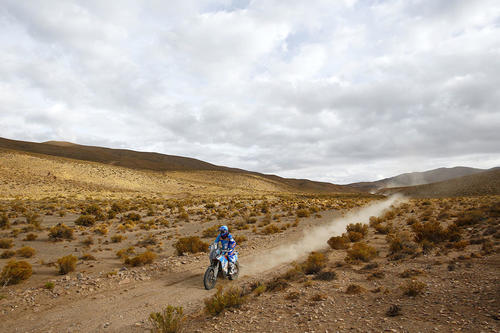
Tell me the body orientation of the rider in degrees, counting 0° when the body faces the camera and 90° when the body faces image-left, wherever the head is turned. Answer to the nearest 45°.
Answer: approximately 45°

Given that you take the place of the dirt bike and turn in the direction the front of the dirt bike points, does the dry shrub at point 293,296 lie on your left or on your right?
on your left

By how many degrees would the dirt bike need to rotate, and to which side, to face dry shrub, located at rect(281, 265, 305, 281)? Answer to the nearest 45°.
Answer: approximately 135° to its left

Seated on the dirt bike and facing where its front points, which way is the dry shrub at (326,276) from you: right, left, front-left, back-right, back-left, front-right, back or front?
back-left

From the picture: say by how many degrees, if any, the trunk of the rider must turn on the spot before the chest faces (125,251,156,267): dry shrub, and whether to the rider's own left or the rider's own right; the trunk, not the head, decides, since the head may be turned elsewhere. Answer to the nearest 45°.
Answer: approximately 90° to the rider's own right

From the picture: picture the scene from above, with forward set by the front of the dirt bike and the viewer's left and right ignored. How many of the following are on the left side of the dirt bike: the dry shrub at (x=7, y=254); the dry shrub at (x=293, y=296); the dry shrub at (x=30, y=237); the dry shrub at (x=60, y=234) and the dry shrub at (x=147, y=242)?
1

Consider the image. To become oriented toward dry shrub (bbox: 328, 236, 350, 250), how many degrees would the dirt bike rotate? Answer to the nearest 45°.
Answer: approximately 180°

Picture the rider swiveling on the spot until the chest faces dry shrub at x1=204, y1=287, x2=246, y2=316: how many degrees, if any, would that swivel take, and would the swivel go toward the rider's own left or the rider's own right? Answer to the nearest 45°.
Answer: approximately 45° to the rider's own left

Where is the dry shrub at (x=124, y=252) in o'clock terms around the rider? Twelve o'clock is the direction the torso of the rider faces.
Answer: The dry shrub is roughly at 3 o'clock from the rider.

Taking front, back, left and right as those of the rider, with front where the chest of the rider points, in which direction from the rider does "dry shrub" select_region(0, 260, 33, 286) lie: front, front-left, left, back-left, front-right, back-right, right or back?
front-right

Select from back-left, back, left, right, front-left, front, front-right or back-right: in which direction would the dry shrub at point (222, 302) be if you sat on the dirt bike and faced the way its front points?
front-left

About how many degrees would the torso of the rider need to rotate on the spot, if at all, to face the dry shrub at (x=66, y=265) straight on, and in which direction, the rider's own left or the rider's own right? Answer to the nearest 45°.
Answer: approximately 45° to the rider's own right

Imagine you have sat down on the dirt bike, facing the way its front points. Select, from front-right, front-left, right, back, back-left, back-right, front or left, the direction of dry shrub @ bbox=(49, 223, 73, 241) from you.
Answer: right

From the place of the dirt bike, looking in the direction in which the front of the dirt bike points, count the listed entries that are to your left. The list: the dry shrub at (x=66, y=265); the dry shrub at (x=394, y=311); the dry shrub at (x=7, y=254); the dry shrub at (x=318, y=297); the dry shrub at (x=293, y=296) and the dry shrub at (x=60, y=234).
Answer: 3
